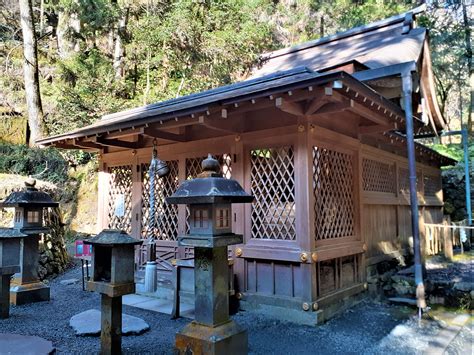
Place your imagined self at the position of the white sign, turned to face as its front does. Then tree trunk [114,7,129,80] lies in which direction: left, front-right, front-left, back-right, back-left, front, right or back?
back-right

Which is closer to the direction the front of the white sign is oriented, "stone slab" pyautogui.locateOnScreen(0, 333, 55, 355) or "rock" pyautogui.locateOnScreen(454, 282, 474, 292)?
the stone slab

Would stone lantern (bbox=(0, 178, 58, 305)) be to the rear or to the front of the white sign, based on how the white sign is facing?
to the front

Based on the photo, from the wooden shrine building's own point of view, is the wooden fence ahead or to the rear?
to the rear

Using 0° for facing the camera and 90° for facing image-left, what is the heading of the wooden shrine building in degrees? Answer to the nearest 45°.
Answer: approximately 45°

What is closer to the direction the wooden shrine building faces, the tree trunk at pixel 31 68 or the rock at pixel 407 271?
the tree trunk

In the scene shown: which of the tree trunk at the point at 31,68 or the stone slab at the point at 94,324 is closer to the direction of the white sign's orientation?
the stone slab

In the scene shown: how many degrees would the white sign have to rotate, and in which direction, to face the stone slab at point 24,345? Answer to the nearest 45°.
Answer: approximately 45° to its left

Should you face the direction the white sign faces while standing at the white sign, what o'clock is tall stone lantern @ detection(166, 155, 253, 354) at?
The tall stone lantern is roughly at 10 o'clock from the white sign.

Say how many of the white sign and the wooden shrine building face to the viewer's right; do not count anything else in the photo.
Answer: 0

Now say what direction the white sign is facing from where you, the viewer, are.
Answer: facing the viewer and to the left of the viewer

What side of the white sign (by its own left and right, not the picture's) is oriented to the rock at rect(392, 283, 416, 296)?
left
